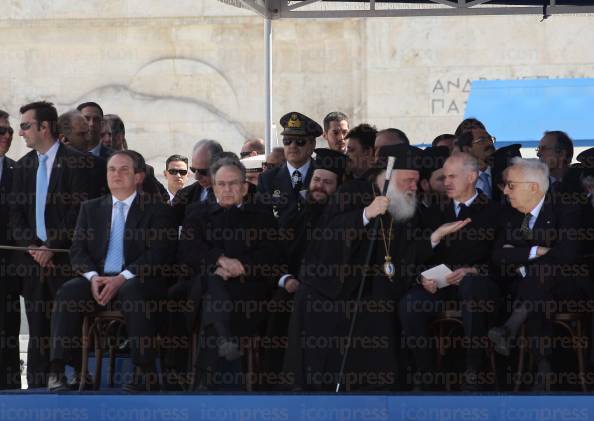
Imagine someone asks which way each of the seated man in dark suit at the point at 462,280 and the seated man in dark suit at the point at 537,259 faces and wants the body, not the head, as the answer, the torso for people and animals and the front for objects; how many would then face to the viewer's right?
0

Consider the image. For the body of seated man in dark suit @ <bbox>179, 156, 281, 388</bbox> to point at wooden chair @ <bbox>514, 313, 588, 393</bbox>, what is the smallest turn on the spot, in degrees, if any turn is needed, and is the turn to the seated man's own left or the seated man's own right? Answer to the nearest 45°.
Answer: approximately 90° to the seated man's own left

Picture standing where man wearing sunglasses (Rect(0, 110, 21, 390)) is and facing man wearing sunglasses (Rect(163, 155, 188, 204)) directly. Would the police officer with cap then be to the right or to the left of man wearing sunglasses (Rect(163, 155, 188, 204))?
right

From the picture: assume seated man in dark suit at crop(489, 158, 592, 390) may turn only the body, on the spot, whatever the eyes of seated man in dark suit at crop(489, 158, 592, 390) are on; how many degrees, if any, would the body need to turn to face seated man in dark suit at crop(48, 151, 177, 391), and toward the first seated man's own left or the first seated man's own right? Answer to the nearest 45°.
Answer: approximately 45° to the first seated man's own right

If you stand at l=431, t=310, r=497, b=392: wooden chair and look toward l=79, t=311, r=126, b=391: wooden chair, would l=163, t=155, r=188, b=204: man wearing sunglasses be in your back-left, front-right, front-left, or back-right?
front-right

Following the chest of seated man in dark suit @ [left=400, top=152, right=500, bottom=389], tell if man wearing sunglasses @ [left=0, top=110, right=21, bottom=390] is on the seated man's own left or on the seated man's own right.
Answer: on the seated man's own right

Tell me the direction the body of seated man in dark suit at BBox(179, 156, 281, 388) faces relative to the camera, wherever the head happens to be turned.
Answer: toward the camera

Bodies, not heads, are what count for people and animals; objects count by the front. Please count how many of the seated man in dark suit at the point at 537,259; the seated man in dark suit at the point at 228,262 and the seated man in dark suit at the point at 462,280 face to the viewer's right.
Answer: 0

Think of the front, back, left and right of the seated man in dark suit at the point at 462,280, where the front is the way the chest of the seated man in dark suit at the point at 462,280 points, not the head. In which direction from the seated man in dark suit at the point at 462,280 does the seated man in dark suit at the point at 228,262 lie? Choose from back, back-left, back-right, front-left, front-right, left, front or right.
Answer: front-right

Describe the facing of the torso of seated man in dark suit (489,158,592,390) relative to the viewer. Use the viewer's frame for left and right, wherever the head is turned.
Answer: facing the viewer and to the left of the viewer

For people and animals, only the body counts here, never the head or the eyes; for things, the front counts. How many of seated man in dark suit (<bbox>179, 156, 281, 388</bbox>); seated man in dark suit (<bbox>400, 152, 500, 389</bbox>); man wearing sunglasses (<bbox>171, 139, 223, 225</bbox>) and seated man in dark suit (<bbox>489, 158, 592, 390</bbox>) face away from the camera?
0

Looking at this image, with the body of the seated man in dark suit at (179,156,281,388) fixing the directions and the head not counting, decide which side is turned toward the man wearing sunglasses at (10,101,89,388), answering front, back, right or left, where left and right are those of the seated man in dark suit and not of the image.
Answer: right
